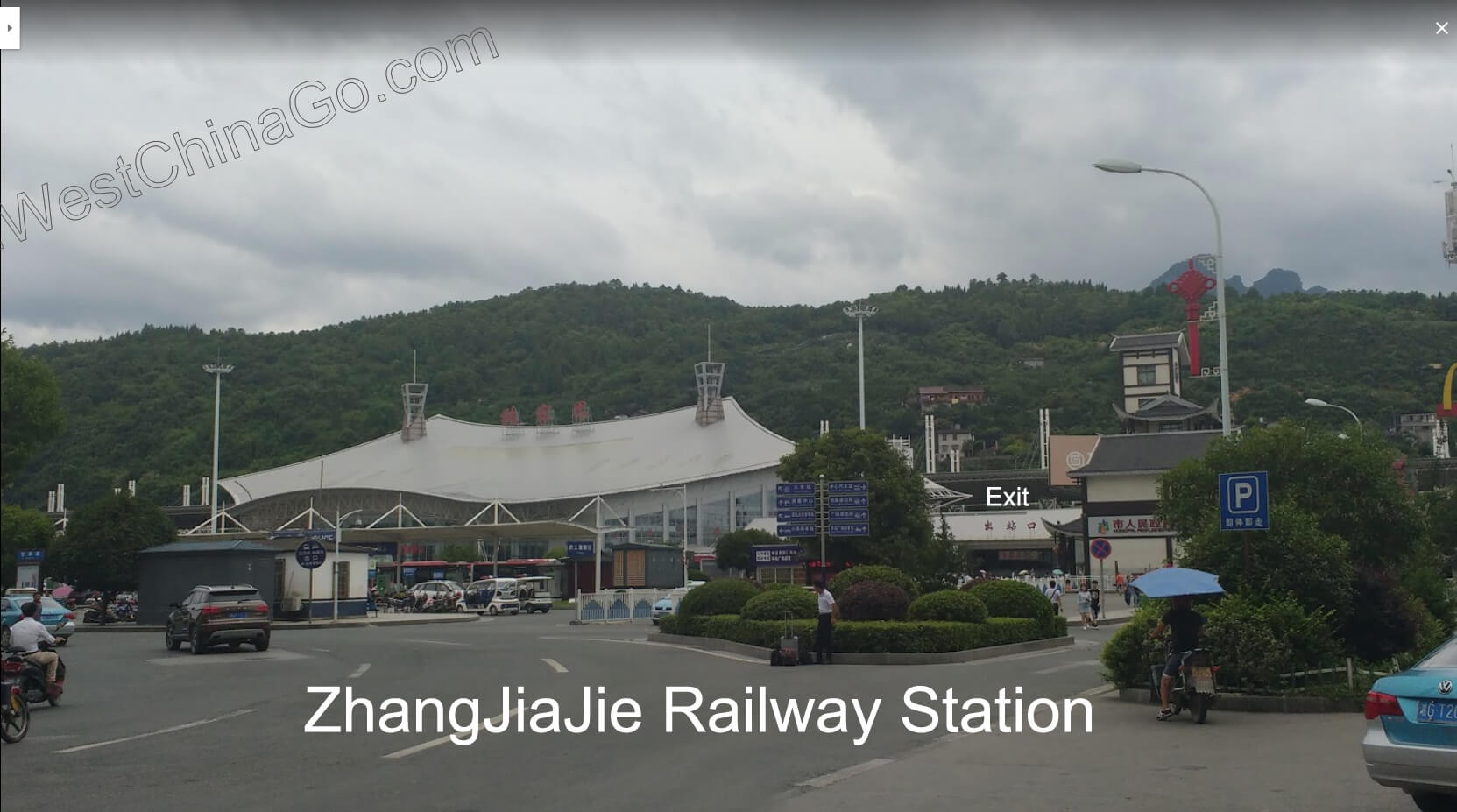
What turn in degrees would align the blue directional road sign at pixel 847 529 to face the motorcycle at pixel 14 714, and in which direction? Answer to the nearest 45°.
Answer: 0° — it already faces it

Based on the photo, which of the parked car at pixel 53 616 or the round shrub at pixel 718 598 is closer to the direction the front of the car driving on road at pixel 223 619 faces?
the parked car

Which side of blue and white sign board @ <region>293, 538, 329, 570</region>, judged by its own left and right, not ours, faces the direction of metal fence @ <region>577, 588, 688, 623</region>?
left

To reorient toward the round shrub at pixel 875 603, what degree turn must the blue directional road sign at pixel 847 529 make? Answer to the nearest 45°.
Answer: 0° — it already faces it
